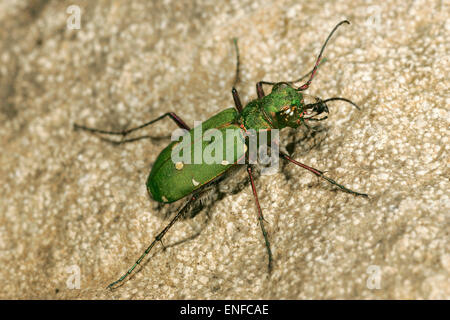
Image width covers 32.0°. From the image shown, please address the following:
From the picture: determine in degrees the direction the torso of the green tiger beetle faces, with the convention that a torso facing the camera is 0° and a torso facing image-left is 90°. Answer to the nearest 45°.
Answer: approximately 225°
